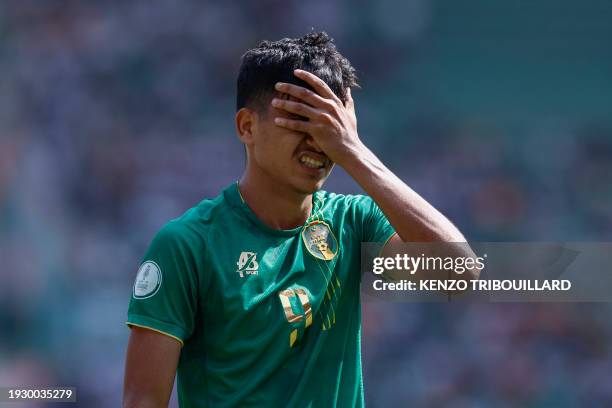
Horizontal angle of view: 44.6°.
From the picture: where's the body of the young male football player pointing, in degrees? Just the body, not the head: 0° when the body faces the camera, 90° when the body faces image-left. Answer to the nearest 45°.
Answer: approximately 315°

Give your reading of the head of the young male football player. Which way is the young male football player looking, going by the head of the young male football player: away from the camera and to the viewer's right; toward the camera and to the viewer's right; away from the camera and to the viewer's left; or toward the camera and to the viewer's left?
toward the camera and to the viewer's right
